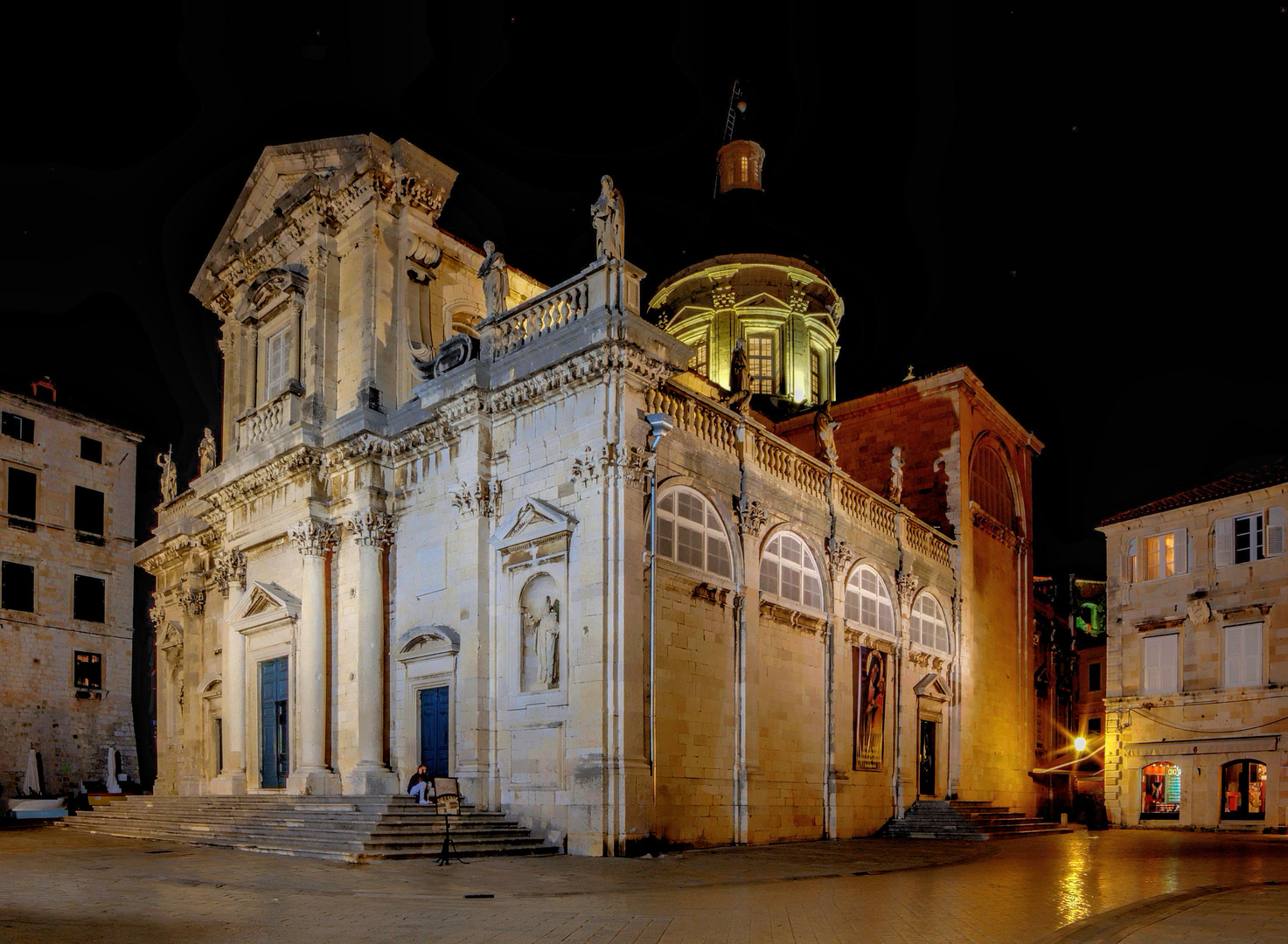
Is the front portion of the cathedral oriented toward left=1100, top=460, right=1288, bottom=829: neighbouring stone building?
no

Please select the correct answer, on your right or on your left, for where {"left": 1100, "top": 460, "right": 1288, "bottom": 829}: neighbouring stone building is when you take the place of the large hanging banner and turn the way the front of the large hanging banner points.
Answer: on your left

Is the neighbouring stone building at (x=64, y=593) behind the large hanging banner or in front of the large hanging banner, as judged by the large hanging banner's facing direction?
behind

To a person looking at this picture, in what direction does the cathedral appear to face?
facing the viewer and to the left of the viewer

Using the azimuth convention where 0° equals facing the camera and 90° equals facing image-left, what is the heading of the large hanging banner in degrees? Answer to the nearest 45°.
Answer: approximately 315°

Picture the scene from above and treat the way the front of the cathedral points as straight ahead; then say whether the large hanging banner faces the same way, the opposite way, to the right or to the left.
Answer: to the left

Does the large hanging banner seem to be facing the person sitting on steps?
no
